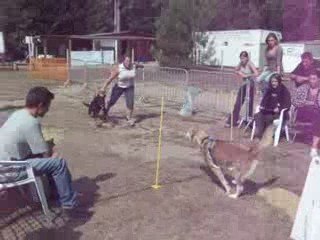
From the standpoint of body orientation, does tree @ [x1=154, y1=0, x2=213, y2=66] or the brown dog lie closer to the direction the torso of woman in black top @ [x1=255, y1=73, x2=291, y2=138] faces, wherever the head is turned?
the brown dog

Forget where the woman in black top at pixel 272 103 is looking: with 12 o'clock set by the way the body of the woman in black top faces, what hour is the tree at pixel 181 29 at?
The tree is roughly at 4 o'clock from the woman in black top.

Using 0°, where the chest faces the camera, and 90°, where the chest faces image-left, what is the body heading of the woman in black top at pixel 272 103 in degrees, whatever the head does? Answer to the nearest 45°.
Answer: approximately 45°

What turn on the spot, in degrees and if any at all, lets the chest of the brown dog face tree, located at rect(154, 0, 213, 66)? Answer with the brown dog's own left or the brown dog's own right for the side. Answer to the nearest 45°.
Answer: approximately 90° to the brown dog's own right

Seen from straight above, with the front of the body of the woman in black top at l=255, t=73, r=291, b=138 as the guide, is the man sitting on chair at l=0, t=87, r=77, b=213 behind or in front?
in front

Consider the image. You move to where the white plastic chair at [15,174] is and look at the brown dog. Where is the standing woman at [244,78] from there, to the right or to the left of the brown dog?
left

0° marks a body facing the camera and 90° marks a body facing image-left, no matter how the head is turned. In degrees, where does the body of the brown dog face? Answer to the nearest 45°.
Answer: approximately 90°

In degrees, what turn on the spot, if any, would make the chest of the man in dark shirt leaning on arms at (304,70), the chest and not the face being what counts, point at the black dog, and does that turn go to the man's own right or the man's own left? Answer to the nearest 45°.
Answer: approximately 45° to the man's own right

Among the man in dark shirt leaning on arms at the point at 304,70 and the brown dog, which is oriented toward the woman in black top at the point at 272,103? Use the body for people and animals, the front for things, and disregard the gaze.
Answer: the man in dark shirt leaning on arms

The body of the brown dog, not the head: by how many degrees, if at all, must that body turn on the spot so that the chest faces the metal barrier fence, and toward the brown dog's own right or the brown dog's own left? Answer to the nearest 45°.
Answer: approximately 90° to the brown dog's own right
